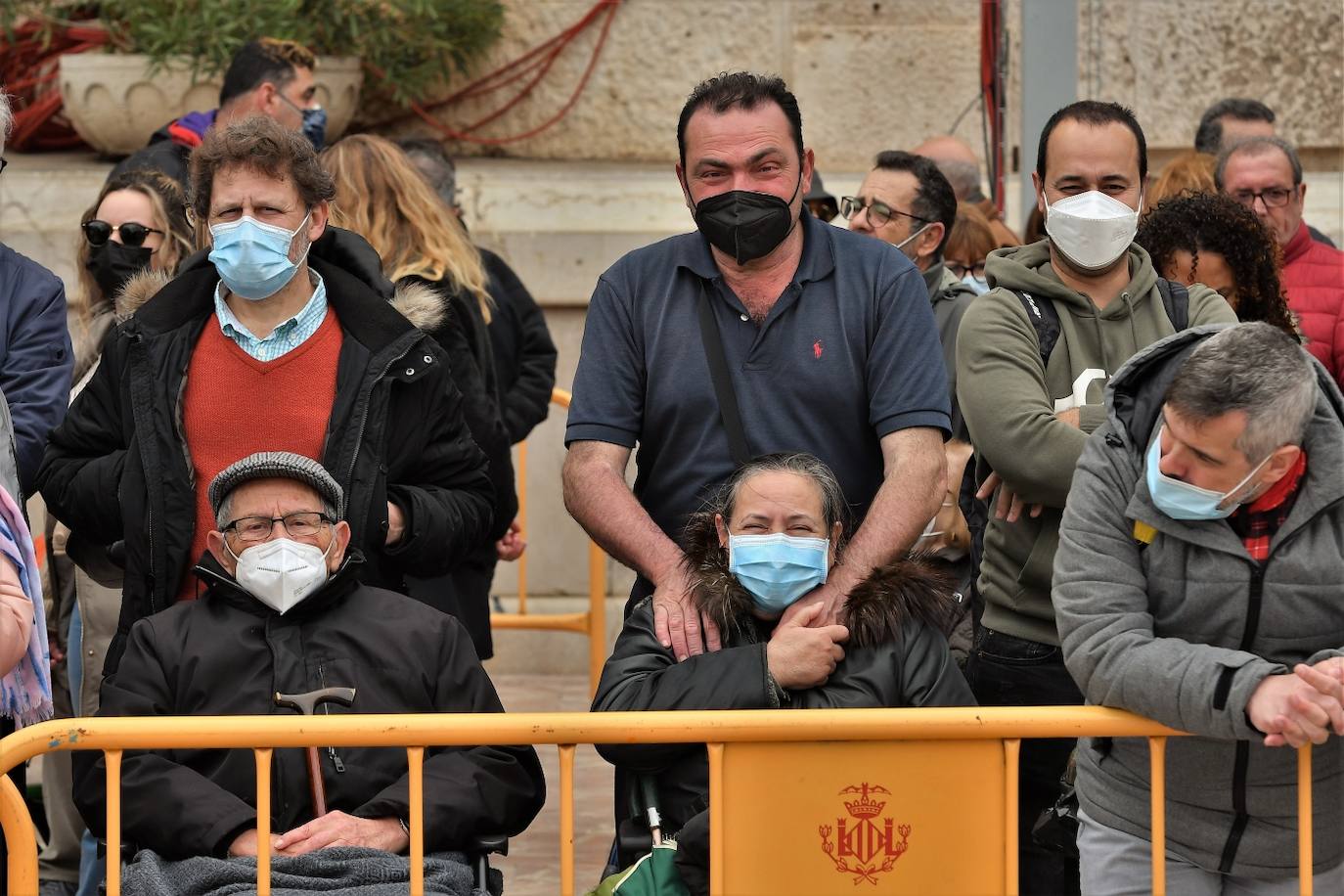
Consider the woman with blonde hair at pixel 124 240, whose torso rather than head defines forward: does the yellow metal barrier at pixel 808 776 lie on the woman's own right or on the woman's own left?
on the woman's own left

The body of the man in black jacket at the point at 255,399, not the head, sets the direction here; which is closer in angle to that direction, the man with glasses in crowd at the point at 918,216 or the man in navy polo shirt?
the man in navy polo shirt

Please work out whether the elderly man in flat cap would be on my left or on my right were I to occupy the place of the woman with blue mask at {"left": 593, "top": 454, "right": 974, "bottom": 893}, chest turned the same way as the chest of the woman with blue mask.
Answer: on my right

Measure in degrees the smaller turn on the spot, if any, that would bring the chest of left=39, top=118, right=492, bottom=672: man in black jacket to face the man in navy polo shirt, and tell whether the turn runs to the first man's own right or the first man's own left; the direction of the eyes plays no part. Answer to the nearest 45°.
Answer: approximately 90° to the first man's own left

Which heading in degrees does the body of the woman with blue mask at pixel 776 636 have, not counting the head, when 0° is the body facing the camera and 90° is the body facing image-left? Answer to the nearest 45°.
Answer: approximately 0°

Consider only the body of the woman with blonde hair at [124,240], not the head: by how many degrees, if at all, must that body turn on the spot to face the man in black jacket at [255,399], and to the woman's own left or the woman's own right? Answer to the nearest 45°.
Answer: approximately 45° to the woman's own left
